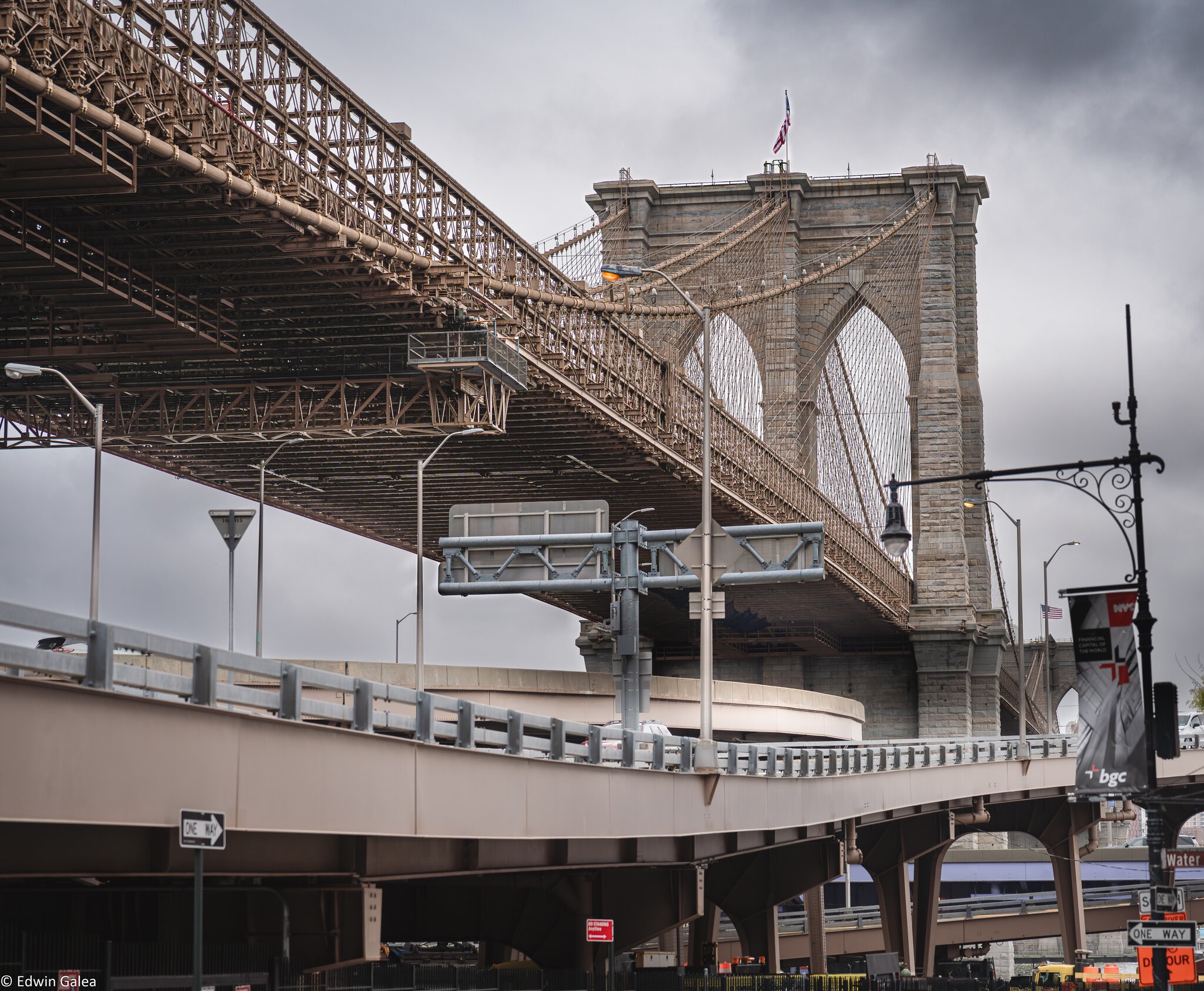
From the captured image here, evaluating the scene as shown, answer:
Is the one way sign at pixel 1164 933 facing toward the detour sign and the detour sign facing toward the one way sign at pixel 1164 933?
no

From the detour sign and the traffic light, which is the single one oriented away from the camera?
the traffic light

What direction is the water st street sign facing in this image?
toward the camera

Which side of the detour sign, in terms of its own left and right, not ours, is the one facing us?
front

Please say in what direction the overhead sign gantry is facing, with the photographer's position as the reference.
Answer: facing away from the viewer

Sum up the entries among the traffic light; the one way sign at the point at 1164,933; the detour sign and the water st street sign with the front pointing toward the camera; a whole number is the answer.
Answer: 3

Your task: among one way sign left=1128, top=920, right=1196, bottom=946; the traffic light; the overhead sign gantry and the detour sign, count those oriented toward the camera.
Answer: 2

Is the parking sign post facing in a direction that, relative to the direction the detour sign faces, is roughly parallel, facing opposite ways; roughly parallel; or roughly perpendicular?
roughly parallel

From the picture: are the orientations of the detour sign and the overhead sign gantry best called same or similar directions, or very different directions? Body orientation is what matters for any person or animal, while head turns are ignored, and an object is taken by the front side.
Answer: very different directions

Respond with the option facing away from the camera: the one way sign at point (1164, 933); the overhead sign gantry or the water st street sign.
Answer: the overhead sign gantry

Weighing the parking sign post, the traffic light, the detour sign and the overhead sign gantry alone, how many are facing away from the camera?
2

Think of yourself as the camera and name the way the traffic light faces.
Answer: facing away from the viewer

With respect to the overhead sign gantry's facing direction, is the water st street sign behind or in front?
behind

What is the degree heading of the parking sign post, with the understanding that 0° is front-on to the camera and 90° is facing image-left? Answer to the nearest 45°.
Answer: approximately 0°
